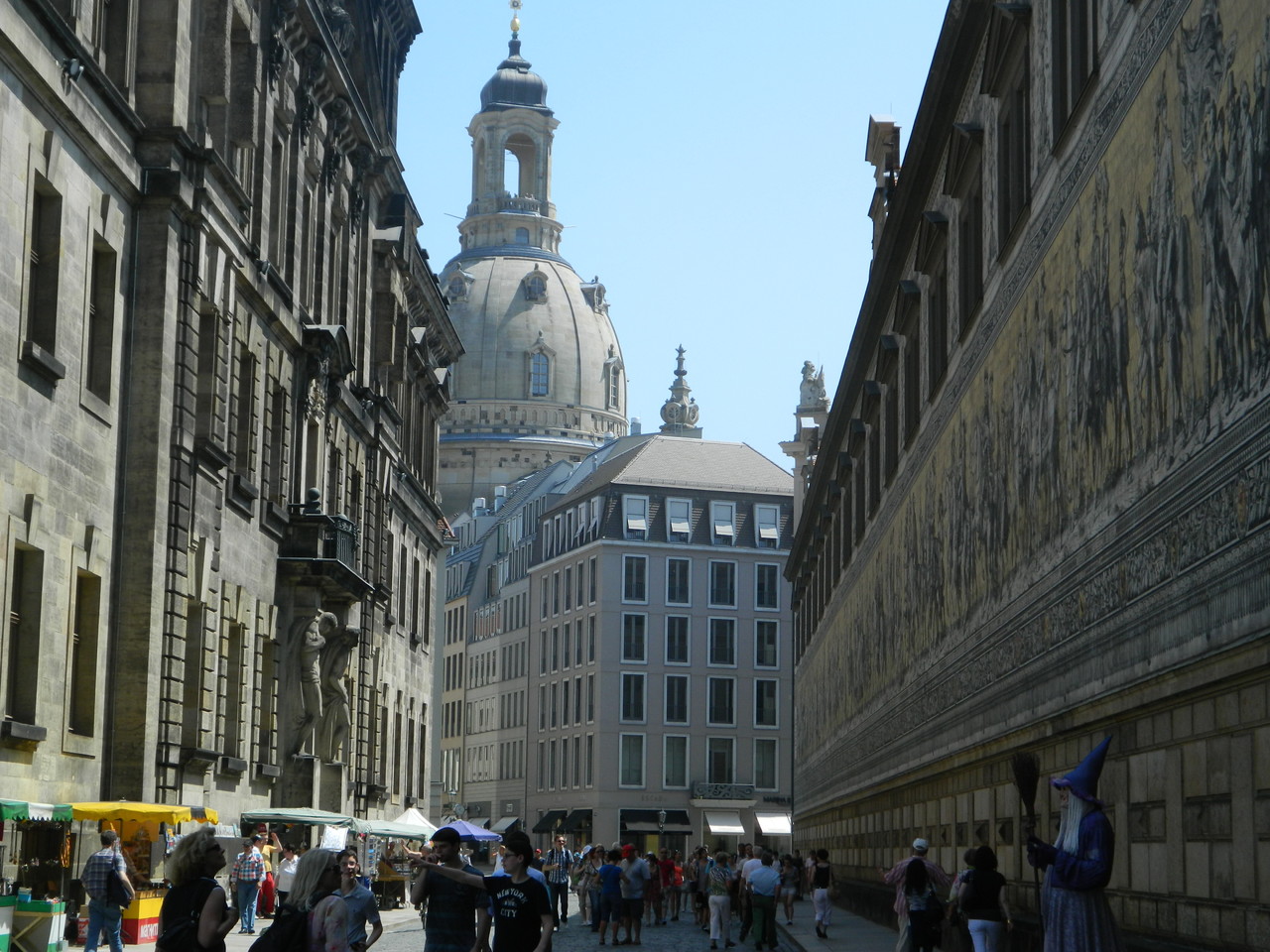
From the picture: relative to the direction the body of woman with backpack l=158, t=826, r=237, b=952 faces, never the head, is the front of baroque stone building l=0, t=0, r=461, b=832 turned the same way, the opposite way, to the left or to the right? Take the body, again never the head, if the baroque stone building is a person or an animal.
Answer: to the right

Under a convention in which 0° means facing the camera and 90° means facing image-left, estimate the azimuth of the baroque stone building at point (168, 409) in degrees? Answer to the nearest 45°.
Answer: approximately 315°

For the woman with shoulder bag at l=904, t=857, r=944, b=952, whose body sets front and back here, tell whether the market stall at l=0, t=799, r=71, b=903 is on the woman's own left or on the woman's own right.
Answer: on the woman's own left

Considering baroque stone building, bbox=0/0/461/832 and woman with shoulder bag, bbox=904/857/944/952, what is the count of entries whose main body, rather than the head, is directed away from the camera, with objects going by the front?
1

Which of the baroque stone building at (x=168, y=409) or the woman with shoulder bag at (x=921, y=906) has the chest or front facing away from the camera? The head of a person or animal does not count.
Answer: the woman with shoulder bag

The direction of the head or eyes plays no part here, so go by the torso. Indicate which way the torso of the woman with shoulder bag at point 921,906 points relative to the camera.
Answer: away from the camera

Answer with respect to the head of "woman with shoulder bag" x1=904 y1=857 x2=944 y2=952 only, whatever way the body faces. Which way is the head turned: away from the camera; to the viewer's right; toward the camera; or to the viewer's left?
away from the camera

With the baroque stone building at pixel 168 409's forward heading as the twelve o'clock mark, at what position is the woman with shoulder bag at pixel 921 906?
The woman with shoulder bag is roughly at 2 o'clock from the baroque stone building.

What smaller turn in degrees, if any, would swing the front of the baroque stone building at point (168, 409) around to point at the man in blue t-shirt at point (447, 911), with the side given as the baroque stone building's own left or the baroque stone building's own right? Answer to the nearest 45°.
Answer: approximately 45° to the baroque stone building's own right
